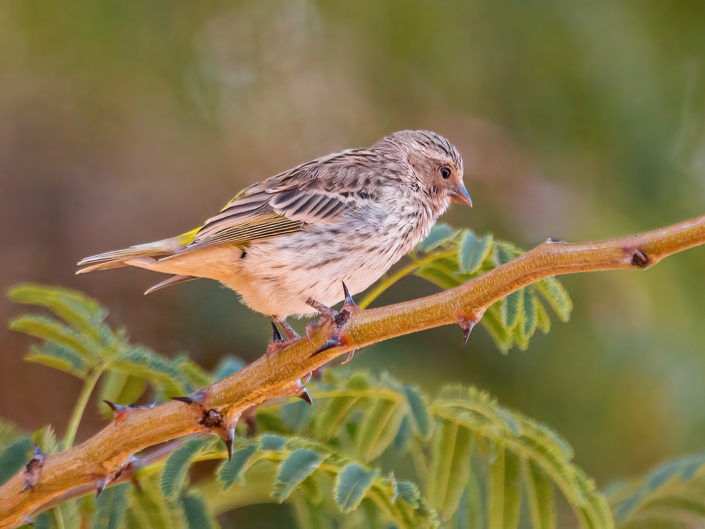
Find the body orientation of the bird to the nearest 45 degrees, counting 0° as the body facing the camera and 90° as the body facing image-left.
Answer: approximately 270°

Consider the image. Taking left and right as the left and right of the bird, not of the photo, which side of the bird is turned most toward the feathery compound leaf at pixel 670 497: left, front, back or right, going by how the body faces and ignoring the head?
front
